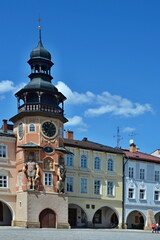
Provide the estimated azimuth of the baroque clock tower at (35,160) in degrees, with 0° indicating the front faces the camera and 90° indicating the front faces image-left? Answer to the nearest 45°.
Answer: approximately 0°
